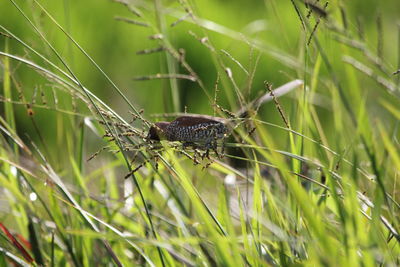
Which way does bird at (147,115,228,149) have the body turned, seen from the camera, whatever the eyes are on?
to the viewer's left
